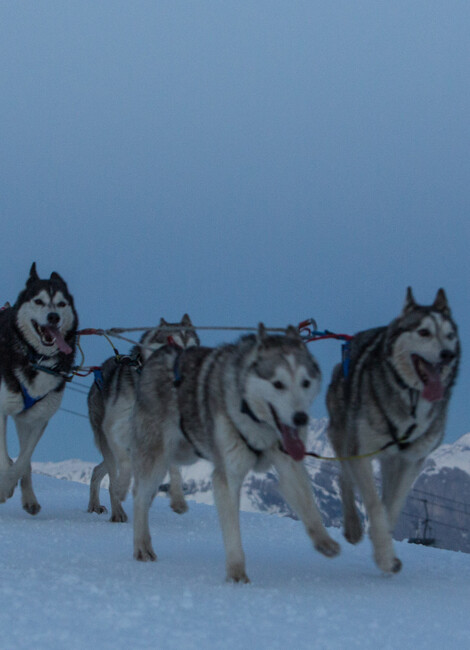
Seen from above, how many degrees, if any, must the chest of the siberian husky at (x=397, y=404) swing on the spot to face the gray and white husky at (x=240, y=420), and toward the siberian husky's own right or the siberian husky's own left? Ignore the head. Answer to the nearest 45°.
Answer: approximately 90° to the siberian husky's own right

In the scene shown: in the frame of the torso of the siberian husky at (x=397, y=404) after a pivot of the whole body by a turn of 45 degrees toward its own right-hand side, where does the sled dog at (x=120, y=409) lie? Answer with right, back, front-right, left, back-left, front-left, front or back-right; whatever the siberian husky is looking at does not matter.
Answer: back-right

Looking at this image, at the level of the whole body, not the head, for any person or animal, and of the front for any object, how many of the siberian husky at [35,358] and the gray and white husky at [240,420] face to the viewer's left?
0

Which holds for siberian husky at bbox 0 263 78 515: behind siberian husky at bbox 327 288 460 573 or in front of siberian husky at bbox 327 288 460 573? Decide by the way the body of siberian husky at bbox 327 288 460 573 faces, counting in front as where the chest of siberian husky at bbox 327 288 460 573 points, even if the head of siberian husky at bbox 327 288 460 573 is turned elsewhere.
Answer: behind

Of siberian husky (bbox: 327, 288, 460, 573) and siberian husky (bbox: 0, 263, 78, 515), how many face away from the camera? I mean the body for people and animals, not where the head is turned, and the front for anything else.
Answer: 0

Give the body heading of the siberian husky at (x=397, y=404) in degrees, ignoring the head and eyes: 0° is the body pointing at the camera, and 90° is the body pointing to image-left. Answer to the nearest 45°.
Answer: approximately 315°

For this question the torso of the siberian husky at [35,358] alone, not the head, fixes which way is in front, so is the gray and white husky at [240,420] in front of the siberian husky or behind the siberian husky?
in front

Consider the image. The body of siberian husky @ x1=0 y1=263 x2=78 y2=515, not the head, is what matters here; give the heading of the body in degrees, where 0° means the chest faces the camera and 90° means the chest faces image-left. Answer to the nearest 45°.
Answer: approximately 315°

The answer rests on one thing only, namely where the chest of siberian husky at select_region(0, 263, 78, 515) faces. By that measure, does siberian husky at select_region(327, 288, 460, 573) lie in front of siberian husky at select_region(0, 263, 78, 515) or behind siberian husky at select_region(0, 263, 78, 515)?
in front
